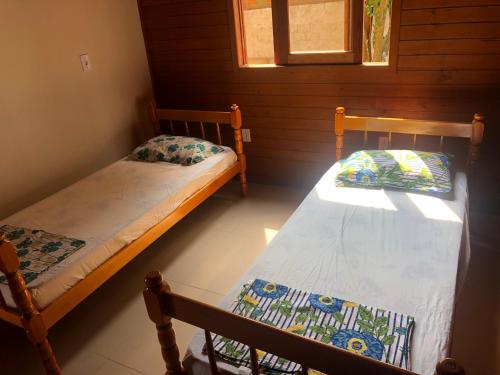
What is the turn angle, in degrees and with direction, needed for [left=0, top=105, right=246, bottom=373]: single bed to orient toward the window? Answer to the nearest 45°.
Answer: approximately 135° to its left

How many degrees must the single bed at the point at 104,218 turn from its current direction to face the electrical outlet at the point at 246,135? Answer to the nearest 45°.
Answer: approximately 180°

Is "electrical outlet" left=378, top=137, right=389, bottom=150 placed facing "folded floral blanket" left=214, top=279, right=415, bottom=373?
yes

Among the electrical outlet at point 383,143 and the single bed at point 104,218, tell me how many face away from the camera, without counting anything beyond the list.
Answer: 0

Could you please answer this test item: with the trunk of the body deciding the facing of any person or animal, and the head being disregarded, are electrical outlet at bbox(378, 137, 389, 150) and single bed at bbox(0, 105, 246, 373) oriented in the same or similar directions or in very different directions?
same or similar directions

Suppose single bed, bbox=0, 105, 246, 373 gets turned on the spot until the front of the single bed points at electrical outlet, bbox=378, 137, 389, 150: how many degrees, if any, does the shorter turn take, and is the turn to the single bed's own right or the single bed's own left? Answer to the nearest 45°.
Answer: approximately 135° to the single bed's own left

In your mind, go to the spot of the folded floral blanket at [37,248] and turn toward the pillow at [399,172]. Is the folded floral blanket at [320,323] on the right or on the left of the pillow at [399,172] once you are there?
right

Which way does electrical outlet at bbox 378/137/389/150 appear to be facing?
toward the camera

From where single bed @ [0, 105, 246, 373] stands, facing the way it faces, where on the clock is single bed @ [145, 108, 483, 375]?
single bed @ [145, 108, 483, 375] is roughly at 9 o'clock from single bed @ [0, 105, 246, 373].

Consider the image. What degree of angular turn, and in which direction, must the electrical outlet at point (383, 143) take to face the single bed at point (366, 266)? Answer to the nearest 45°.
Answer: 0° — it already faces it

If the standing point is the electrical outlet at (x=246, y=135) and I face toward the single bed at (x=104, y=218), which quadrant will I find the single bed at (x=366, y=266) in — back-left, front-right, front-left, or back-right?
front-left
